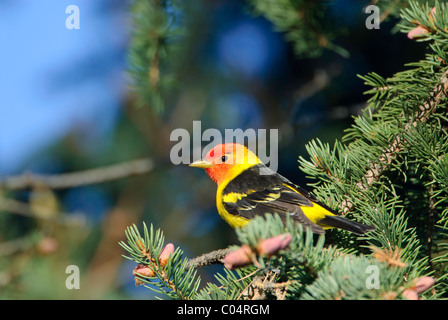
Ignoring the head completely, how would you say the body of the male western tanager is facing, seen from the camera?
to the viewer's left
